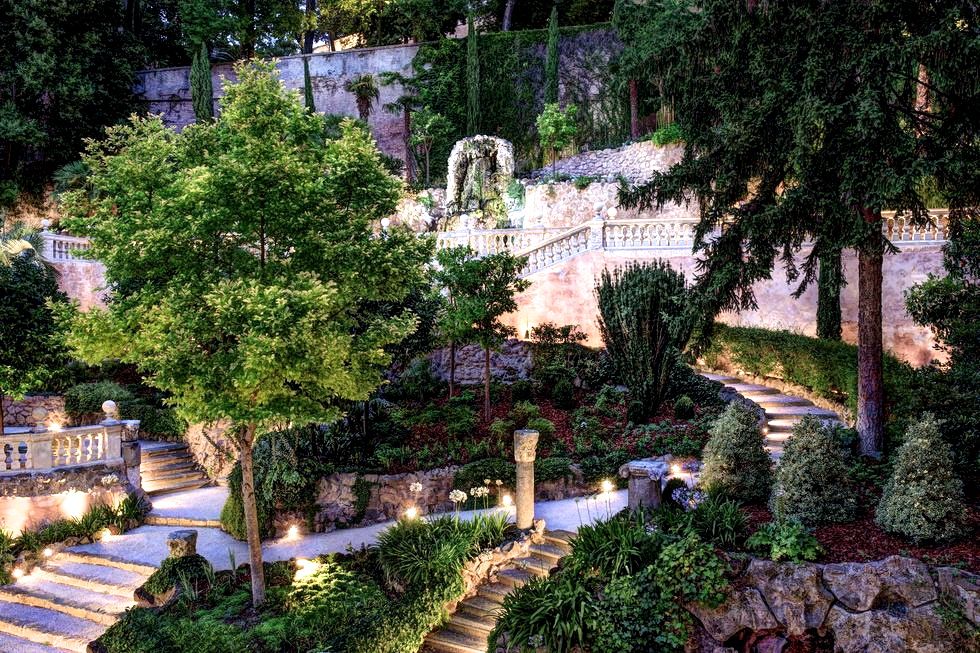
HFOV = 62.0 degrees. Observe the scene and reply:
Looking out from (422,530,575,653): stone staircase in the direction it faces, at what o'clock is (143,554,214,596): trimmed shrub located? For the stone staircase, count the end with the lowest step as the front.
The trimmed shrub is roughly at 2 o'clock from the stone staircase.

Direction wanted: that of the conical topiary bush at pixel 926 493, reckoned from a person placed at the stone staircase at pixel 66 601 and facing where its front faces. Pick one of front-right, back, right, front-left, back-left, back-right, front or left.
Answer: left

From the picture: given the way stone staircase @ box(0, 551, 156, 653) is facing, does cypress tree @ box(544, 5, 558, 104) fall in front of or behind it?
behind

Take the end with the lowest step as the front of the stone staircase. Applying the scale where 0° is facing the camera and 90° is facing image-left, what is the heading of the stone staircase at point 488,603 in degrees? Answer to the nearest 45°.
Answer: approximately 45°

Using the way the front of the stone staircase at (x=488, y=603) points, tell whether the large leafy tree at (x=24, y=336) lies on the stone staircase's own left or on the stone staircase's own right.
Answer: on the stone staircase's own right

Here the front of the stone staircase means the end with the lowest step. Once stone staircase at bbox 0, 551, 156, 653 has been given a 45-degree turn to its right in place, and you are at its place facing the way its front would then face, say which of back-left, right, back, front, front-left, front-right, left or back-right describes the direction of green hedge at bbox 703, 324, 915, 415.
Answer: back

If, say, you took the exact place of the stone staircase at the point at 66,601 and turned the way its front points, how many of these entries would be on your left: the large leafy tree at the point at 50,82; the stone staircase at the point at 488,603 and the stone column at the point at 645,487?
2

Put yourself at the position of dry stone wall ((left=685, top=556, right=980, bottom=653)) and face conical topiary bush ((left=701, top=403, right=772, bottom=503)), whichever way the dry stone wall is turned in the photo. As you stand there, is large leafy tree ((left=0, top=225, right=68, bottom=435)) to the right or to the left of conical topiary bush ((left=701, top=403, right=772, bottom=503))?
left

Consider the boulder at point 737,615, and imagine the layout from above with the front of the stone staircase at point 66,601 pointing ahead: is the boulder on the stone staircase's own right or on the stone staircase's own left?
on the stone staircase's own left

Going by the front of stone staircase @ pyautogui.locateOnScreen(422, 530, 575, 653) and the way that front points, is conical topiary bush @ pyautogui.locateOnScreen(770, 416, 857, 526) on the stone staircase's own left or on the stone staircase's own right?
on the stone staircase's own left

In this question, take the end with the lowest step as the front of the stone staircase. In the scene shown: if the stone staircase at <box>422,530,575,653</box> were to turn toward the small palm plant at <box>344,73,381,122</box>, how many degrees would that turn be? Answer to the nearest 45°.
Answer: approximately 135° to its right

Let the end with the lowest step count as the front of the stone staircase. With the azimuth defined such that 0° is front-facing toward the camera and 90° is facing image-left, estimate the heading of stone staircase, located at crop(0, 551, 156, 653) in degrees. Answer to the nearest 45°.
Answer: approximately 45°

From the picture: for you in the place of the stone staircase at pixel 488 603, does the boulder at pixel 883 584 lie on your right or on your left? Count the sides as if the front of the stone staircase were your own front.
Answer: on your left

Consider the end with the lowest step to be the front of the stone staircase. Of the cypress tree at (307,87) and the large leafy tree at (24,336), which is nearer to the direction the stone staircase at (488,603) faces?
the large leafy tree

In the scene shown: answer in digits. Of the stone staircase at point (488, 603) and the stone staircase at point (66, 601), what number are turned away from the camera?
0

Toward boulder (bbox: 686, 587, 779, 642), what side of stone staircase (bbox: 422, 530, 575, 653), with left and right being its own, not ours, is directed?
left
